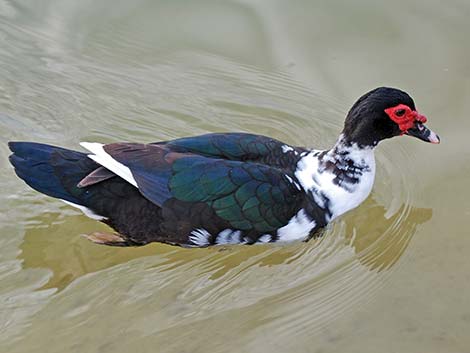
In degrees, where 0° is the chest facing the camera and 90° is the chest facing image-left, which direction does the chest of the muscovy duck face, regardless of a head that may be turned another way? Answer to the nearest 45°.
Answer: approximately 270°
